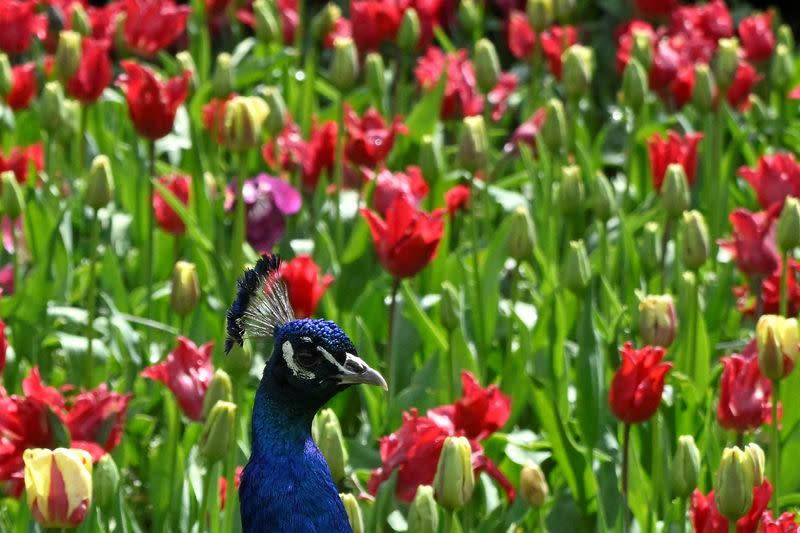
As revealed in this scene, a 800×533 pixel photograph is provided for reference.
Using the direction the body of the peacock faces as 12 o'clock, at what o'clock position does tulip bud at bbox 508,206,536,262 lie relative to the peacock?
The tulip bud is roughly at 10 o'clock from the peacock.

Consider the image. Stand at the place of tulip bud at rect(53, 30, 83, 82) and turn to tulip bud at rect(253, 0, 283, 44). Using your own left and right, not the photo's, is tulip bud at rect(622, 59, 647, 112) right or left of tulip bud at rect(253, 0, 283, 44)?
right

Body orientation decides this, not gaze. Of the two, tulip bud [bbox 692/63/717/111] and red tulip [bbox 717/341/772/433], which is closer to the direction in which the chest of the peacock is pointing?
the red tulip

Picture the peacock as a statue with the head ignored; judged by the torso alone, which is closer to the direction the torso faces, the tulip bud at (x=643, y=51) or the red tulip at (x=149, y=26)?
the tulip bud

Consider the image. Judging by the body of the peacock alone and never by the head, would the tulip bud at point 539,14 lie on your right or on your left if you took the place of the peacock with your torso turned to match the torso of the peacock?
on your left

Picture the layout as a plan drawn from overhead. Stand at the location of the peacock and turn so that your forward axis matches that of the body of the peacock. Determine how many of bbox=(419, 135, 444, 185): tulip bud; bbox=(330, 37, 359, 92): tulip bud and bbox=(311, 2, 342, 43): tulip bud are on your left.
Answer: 3

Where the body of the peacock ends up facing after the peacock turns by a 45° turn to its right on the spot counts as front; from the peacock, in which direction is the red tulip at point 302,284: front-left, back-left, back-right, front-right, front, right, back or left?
back-left

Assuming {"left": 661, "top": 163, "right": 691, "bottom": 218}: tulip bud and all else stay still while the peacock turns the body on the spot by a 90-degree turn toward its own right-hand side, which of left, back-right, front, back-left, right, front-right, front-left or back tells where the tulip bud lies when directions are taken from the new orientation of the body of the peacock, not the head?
back-left

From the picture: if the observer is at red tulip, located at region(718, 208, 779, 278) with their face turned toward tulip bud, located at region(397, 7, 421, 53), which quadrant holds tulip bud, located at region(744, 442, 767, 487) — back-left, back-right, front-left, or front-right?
back-left

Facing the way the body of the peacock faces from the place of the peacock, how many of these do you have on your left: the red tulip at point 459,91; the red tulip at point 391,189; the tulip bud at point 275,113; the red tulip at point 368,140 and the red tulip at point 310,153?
5

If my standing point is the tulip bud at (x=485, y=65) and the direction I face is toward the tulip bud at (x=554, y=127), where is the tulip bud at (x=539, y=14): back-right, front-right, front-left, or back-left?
back-left
